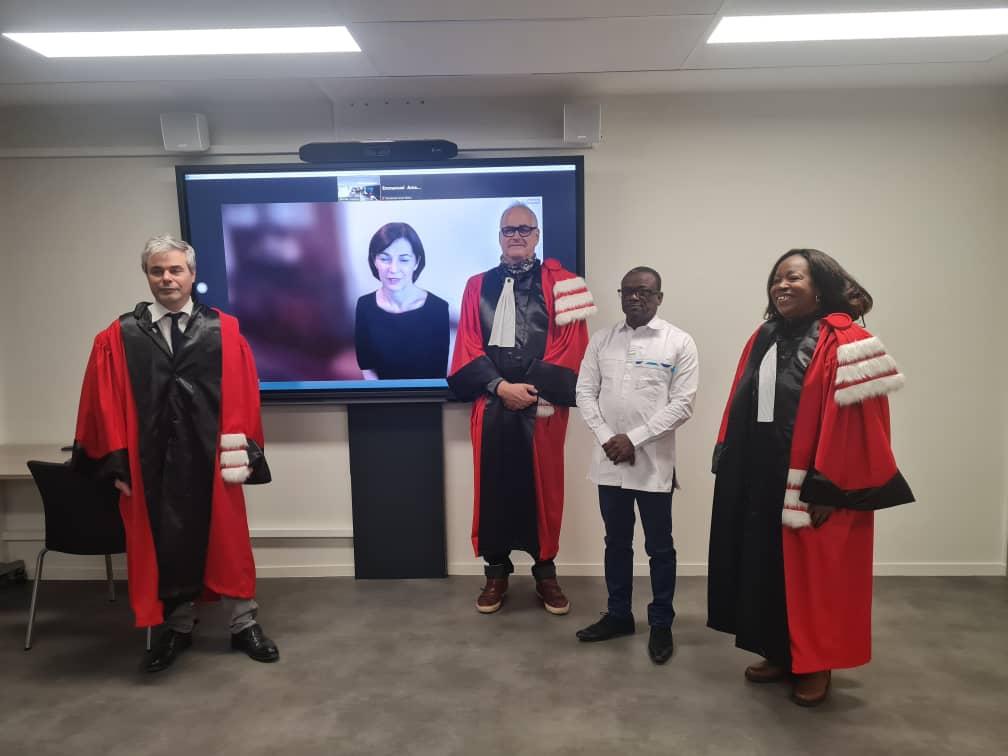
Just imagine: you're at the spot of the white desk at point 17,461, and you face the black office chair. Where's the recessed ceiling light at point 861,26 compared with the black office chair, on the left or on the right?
left

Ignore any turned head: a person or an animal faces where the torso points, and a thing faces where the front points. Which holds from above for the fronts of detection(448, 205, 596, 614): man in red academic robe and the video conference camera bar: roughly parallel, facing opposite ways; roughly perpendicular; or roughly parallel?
roughly parallel

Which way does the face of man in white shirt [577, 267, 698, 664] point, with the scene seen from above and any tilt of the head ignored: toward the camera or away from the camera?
toward the camera

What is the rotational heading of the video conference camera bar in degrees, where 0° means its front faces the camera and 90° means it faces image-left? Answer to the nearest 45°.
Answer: approximately 0°

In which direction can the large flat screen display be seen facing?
toward the camera

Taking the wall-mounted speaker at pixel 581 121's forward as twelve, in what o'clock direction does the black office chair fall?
The black office chair is roughly at 2 o'clock from the wall-mounted speaker.

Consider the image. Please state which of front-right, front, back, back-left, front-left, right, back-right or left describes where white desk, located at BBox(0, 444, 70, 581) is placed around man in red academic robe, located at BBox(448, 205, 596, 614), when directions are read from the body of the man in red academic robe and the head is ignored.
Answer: right

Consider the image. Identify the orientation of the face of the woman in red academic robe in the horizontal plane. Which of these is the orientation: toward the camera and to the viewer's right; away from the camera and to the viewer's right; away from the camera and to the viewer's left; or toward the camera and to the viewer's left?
toward the camera and to the viewer's left

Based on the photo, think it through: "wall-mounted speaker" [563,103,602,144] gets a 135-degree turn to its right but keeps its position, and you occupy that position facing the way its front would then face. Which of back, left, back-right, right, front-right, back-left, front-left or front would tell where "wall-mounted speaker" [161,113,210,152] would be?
front-left

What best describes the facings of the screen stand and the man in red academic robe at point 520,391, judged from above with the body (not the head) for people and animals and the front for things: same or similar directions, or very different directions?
same or similar directions

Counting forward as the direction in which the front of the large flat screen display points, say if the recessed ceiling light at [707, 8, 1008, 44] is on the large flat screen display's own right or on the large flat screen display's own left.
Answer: on the large flat screen display's own left

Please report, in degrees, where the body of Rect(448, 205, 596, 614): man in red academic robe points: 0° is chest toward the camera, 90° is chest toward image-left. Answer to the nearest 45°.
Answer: approximately 0°

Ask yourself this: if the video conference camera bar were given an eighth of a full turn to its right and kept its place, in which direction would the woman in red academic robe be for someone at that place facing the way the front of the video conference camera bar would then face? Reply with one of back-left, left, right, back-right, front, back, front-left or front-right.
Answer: left

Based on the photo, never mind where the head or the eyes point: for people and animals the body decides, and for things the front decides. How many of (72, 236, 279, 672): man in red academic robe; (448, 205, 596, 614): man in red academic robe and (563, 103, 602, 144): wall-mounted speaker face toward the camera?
3

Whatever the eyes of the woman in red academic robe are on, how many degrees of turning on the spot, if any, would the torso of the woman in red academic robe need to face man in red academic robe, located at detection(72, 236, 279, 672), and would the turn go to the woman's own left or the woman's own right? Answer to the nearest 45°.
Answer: approximately 45° to the woman's own right

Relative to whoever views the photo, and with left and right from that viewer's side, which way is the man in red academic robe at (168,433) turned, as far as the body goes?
facing the viewer
